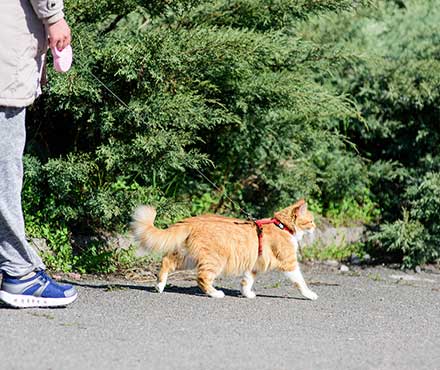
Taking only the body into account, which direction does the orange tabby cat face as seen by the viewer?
to the viewer's right

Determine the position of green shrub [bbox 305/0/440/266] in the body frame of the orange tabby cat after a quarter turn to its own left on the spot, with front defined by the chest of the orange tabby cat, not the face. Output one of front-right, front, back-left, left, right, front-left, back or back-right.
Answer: front-right
